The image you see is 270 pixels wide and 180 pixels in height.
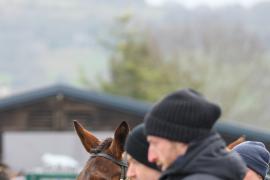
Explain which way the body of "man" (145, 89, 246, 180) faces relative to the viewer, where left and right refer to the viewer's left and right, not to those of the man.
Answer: facing to the left of the viewer

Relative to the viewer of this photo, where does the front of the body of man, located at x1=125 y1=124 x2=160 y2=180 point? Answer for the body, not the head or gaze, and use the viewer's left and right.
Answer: facing to the left of the viewer

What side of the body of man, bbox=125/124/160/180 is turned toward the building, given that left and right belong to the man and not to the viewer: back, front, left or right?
right

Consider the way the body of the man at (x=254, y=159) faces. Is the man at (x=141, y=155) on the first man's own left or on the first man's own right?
on the first man's own left

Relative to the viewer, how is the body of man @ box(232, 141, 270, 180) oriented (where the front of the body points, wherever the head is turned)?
to the viewer's left

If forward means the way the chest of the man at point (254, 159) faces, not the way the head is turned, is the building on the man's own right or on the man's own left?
on the man's own right

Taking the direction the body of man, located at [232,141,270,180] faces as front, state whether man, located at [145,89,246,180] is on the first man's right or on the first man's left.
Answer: on the first man's left

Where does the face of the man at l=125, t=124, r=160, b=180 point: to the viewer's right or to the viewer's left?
to the viewer's left
